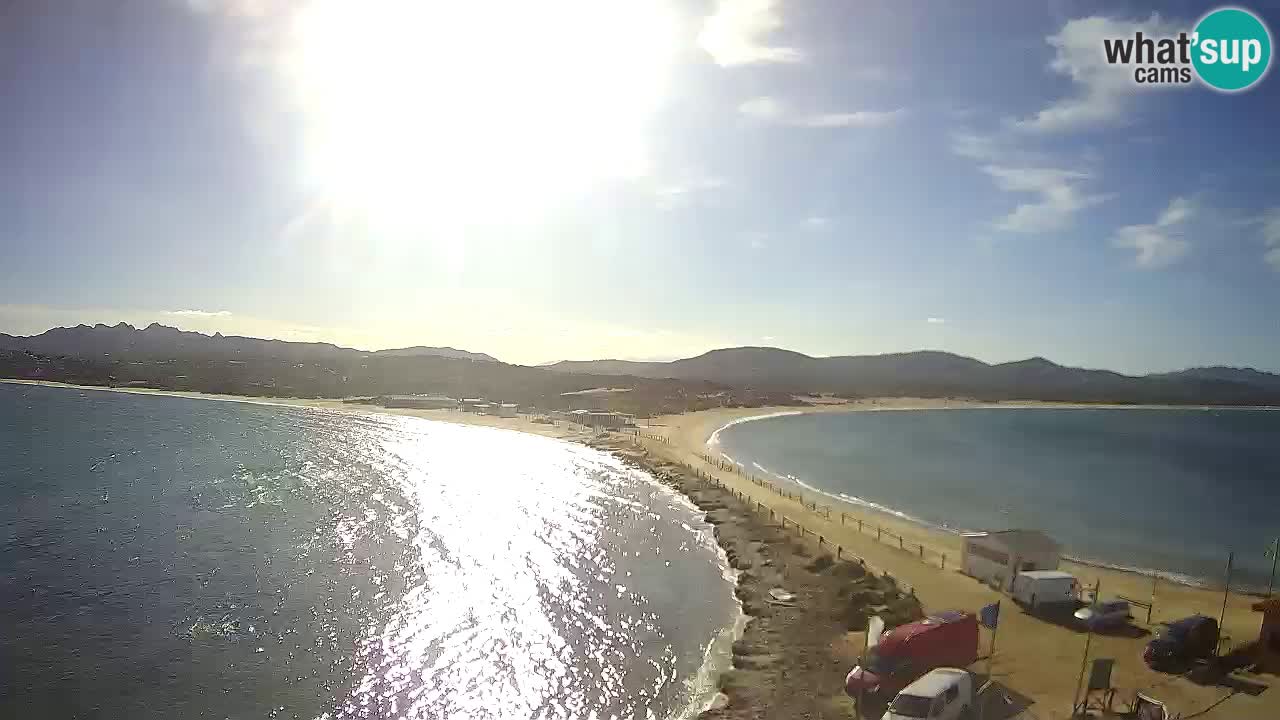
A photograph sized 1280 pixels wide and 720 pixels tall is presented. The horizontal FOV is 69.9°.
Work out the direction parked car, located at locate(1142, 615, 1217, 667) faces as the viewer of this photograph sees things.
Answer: facing the viewer and to the left of the viewer

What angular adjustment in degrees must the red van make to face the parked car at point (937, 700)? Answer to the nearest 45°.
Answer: approximately 45° to its left

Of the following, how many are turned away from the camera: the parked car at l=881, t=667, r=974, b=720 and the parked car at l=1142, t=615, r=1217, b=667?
0

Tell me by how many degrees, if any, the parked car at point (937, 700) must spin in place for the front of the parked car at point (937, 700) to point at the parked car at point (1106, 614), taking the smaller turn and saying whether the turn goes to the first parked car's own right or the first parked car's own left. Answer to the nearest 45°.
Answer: approximately 180°

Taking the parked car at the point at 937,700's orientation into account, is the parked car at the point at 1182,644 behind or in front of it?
behind

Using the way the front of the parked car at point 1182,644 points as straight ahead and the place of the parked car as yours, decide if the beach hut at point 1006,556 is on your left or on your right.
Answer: on your right

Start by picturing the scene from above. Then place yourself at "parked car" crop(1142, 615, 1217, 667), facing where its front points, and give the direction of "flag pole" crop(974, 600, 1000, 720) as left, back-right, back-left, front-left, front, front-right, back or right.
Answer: front

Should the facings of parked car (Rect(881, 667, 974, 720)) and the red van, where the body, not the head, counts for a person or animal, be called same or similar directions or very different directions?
same or similar directions

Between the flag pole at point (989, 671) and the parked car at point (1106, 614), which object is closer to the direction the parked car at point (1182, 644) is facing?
the flag pole

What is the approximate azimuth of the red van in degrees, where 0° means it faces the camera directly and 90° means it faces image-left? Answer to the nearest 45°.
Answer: approximately 45°

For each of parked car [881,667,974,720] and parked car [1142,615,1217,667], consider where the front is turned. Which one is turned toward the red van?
parked car [1142,615,1217,667]
